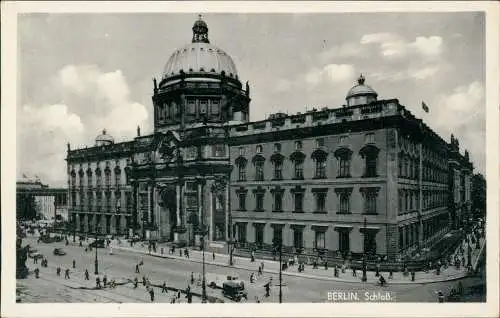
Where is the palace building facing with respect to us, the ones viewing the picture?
facing the viewer and to the left of the viewer

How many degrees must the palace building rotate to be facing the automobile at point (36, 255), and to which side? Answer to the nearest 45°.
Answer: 0° — it already faces it

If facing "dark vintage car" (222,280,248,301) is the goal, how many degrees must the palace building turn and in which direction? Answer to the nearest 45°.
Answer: approximately 45° to its left
